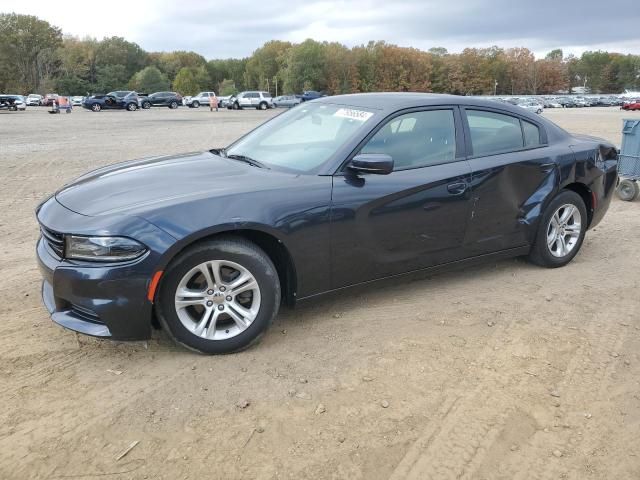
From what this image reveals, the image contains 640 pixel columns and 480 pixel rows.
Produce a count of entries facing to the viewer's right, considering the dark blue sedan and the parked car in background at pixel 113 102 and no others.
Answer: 0

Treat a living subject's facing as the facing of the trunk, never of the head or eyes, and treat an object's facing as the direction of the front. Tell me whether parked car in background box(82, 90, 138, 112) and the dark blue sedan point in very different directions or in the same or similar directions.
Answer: same or similar directions

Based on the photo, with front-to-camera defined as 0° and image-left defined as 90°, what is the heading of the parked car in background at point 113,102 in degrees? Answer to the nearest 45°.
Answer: approximately 90°

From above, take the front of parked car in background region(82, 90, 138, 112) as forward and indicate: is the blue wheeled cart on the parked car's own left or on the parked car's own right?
on the parked car's own left

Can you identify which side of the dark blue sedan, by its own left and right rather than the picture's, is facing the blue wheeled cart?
back

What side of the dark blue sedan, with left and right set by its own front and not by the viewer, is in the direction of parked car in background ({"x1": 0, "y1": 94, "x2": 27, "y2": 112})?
right

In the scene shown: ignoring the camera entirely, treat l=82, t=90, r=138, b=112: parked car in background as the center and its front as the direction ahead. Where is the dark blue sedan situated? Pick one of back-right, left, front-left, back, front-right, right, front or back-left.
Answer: left

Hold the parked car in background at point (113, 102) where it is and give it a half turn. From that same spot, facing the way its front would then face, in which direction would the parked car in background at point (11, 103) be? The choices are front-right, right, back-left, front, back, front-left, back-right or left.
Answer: back
